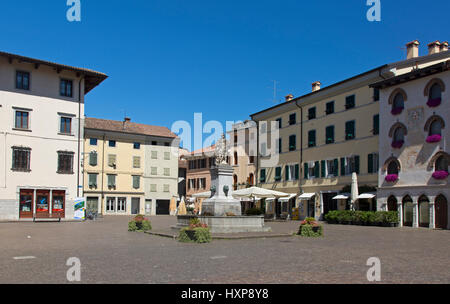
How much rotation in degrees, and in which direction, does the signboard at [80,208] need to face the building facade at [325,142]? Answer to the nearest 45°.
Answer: approximately 90° to its left

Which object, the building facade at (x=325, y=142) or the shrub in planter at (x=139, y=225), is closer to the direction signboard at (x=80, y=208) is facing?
the shrub in planter

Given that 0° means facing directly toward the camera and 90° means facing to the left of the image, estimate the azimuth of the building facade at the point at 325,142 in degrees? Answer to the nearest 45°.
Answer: approximately 45°

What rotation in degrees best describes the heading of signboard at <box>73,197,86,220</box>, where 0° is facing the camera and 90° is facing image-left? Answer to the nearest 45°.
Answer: approximately 0°
